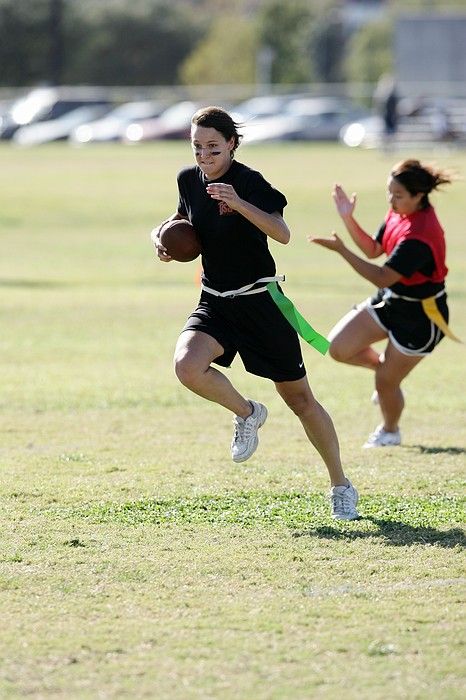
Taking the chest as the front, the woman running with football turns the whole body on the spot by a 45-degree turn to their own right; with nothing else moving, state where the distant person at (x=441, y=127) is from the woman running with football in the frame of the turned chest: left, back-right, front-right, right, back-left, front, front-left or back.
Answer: right

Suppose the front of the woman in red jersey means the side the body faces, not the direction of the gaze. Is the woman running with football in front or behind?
in front

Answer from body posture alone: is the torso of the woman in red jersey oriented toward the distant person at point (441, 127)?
no

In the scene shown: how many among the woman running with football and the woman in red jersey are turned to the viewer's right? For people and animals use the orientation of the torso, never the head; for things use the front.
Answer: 0

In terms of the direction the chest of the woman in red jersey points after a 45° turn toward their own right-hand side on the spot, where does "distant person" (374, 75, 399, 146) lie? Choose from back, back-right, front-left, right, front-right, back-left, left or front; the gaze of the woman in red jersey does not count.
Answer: right

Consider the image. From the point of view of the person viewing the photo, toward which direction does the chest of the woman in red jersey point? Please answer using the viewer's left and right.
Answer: facing the viewer and to the left of the viewer

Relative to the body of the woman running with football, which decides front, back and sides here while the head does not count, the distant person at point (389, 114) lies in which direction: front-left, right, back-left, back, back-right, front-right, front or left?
back-right

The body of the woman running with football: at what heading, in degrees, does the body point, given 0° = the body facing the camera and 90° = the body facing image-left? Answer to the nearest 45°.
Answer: approximately 45°
